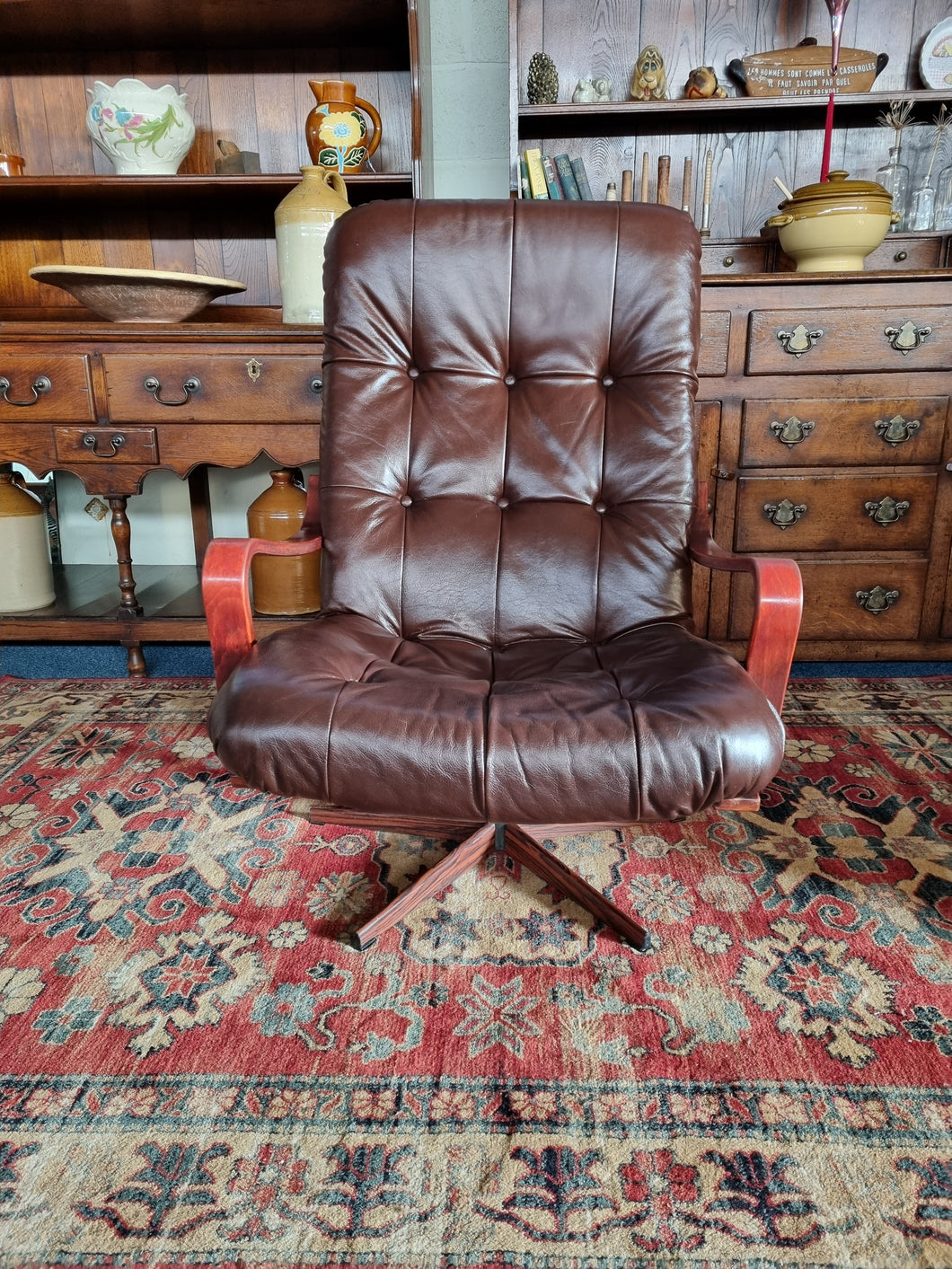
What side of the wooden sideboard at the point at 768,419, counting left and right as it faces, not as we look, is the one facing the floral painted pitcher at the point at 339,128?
right

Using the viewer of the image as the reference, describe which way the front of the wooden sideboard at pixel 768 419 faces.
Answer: facing the viewer

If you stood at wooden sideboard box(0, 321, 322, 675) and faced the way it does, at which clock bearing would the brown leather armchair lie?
The brown leather armchair is roughly at 11 o'clock from the wooden sideboard.

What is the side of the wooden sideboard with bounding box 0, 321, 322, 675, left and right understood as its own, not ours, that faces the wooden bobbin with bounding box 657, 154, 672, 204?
left

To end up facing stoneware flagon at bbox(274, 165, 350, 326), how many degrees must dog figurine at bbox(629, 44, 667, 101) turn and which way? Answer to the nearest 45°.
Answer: approximately 45° to its right

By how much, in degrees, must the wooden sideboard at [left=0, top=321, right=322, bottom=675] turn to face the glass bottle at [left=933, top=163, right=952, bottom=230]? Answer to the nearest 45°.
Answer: approximately 90° to its left

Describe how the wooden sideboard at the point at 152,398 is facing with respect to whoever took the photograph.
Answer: facing the viewer

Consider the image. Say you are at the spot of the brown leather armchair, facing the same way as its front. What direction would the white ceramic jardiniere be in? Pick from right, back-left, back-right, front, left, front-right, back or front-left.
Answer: back-right

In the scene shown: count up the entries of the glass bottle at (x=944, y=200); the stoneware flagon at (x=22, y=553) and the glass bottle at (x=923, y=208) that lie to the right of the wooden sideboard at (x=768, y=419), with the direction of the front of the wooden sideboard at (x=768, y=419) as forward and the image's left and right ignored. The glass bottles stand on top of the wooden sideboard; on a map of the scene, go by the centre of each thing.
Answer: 1

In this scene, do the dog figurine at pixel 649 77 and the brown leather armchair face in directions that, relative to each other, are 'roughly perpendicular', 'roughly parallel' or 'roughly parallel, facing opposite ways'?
roughly parallel

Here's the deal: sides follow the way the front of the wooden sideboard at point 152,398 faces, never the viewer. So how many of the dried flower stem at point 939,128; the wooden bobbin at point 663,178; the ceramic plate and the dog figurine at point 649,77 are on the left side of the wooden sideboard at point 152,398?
4

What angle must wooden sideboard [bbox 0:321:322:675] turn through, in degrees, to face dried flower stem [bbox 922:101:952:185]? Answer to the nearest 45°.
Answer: approximately 90° to its left

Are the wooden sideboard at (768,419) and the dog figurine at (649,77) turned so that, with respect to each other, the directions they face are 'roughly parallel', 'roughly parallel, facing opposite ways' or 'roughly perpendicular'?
roughly parallel

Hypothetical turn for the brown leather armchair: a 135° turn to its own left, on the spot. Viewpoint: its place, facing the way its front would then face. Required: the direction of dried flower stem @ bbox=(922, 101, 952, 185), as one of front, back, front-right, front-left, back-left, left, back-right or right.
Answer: front

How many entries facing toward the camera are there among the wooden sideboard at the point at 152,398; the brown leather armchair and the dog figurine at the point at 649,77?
3

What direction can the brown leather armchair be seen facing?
toward the camera

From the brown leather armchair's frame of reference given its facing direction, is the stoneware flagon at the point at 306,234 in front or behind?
behind
